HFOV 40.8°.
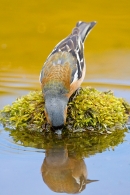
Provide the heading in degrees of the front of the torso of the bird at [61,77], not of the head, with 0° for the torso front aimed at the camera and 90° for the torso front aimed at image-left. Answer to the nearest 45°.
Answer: approximately 0°
